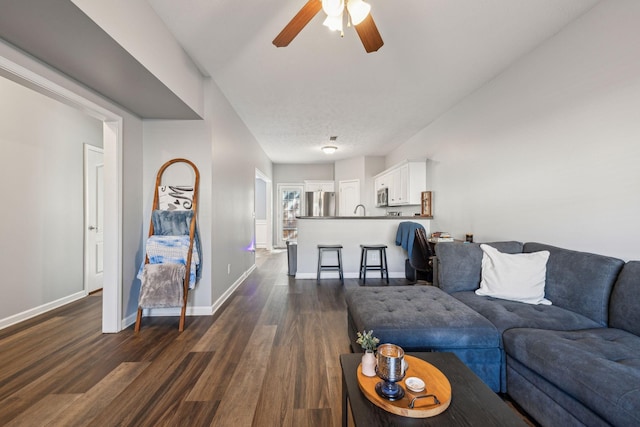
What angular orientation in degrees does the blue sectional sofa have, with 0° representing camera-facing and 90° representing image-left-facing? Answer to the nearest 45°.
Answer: approximately 45°

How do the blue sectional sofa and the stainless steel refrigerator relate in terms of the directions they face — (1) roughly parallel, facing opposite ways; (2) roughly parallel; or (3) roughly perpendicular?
roughly perpendicular

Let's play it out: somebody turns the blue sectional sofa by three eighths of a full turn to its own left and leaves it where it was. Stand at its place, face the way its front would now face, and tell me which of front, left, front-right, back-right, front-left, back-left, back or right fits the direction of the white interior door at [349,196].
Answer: back-left

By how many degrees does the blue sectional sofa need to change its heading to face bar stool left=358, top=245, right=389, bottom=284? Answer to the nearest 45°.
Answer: approximately 90° to its right

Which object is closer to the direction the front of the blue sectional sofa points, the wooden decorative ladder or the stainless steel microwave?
the wooden decorative ladder

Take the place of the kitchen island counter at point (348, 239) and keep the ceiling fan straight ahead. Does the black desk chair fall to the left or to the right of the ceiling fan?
left

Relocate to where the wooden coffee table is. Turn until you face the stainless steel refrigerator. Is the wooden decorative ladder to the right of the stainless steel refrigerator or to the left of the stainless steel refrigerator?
left

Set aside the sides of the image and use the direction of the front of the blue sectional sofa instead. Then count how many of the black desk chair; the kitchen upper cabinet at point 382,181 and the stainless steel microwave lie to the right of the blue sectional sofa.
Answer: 3
